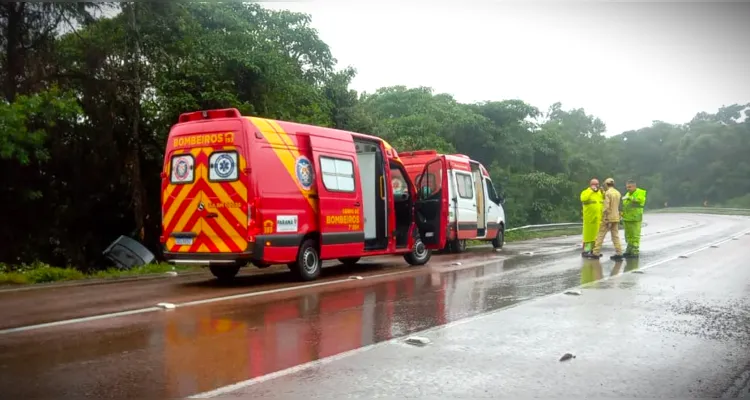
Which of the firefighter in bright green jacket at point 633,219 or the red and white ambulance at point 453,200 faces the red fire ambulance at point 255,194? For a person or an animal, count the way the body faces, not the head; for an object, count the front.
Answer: the firefighter in bright green jacket

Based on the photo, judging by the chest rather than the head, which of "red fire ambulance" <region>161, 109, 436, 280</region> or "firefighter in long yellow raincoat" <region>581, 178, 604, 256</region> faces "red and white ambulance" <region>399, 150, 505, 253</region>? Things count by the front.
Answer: "red fire ambulance" <region>161, 109, 436, 280</region>

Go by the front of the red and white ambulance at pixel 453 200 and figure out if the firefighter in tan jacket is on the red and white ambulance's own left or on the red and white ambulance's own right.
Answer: on the red and white ambulance's own right

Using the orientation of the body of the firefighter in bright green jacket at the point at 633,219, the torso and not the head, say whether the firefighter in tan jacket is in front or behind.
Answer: in front

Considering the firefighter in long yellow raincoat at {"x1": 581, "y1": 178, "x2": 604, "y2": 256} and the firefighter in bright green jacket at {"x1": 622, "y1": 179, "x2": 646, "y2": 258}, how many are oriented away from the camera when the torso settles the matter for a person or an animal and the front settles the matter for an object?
0

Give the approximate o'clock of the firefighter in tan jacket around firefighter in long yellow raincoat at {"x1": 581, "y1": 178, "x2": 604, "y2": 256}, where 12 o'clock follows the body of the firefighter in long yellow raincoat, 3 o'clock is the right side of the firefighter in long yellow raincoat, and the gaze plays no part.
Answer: The firefighter in tan jacket is roughly at 12 o'clock from the firefighter in long yellow raincoat.

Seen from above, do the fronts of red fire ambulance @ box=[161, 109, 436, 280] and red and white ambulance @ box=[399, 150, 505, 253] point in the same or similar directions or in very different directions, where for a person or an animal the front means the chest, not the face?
same or similar directions

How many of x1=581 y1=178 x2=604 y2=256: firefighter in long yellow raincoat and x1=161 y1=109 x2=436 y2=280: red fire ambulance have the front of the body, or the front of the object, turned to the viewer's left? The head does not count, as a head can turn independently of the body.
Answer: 0

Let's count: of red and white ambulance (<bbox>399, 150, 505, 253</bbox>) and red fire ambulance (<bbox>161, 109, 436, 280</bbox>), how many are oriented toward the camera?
0

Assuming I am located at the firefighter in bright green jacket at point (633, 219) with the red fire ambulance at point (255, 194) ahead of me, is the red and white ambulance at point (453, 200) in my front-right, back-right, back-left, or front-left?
front-right

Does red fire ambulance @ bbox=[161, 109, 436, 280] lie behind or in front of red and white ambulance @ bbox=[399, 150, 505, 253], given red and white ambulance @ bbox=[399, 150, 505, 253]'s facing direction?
behind

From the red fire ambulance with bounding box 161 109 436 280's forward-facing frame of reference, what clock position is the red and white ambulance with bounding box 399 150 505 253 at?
the red and white ambulance with bounding box 399 150 505 253 is roughly at 12 o'clock from the red fire ambulance with bounding box 161 109 436 280.

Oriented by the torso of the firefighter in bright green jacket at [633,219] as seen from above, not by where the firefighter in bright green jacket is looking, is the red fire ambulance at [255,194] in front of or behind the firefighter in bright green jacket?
in front

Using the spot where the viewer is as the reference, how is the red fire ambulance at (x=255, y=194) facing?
facing away from the viewer and to the right of the viewer

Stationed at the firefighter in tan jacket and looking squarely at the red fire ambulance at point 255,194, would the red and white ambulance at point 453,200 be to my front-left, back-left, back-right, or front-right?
front-right

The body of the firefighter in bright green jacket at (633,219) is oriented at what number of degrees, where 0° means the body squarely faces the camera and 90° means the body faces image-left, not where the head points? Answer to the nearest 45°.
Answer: approximately 45°
